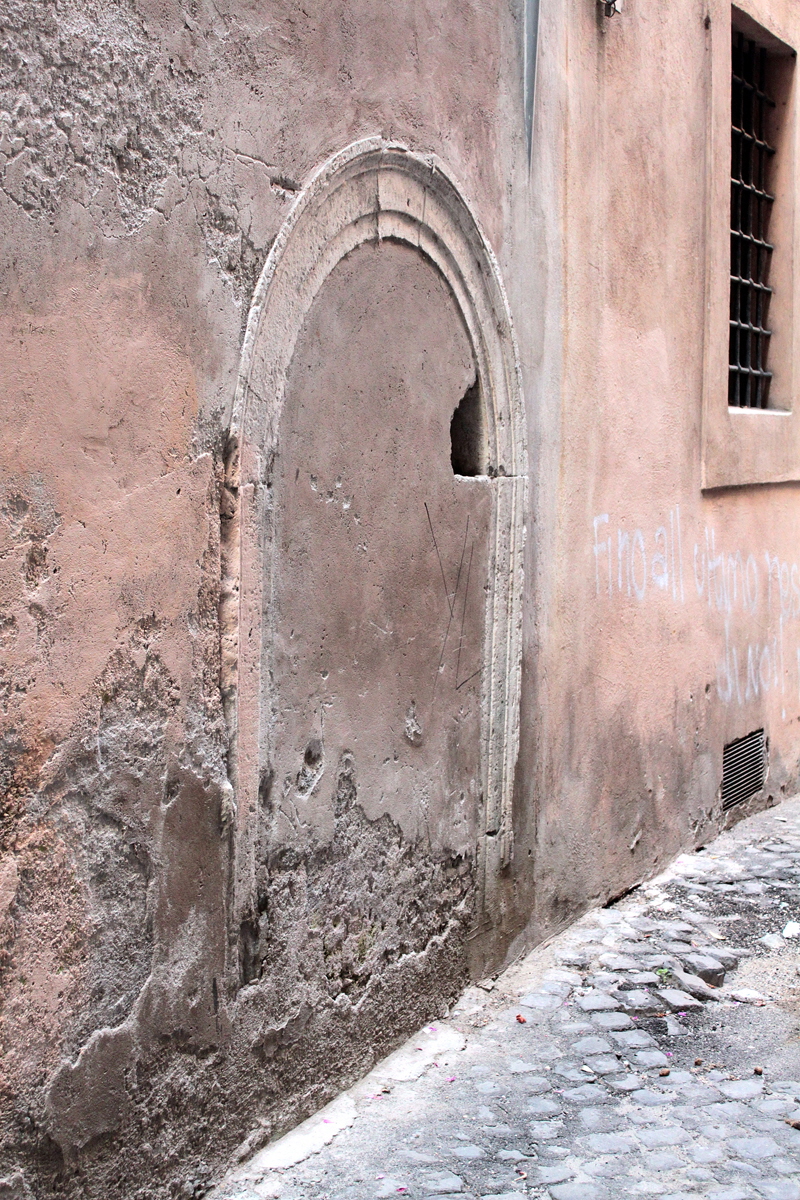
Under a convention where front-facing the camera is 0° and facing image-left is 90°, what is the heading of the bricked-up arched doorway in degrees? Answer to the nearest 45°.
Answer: approximately 315°

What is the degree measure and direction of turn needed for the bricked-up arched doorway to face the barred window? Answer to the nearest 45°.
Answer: approximately 90° to its left

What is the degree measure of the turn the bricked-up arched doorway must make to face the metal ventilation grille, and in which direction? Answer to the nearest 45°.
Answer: approximately 90° to its left

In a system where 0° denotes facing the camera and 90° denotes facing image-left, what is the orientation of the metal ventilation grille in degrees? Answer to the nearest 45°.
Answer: approximately 315°
